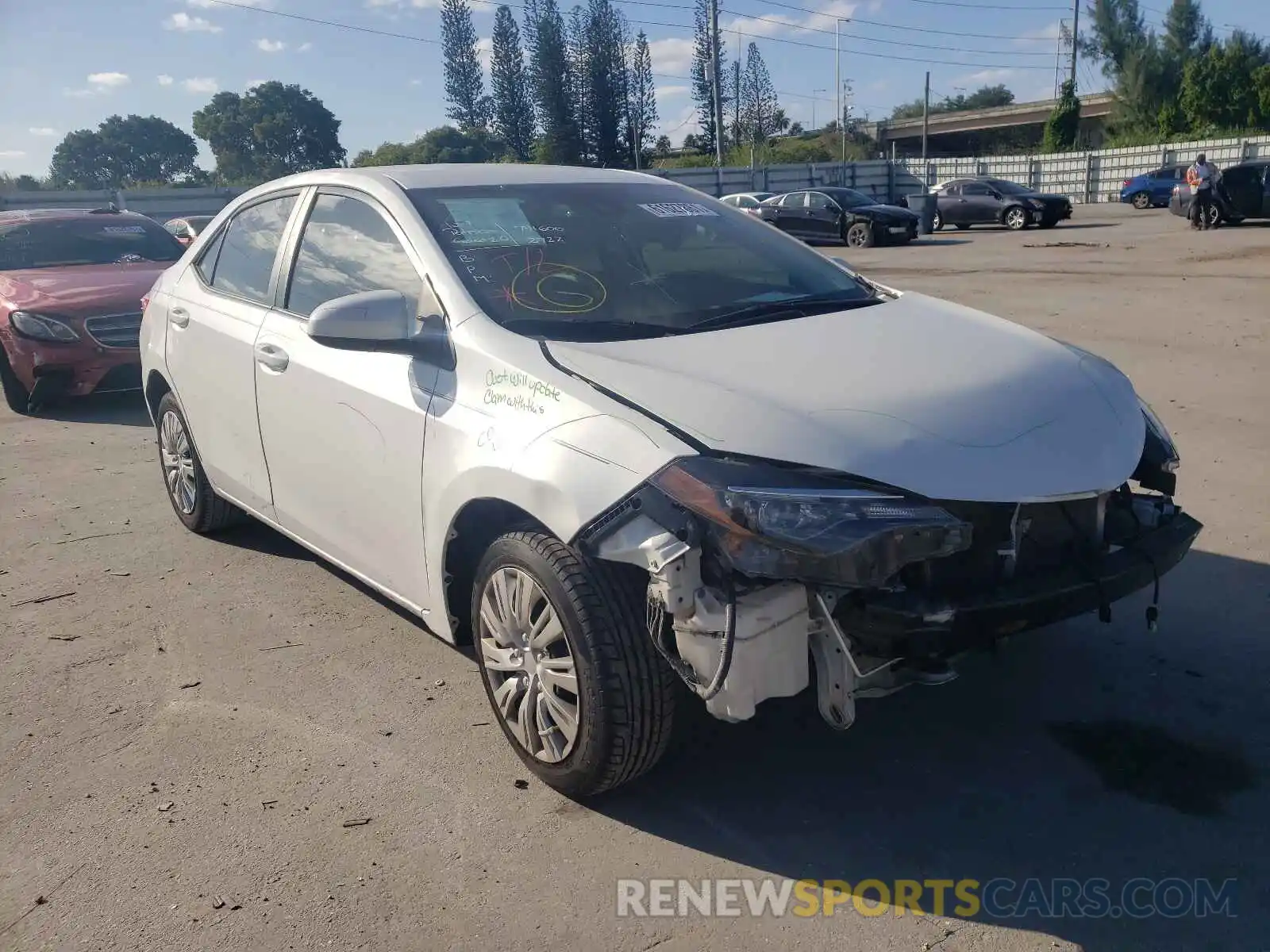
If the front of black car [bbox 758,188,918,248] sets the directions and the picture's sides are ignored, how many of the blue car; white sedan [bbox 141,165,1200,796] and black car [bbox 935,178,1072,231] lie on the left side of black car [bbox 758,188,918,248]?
2

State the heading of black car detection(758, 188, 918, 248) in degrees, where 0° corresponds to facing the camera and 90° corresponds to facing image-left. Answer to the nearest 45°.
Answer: approximately 315°

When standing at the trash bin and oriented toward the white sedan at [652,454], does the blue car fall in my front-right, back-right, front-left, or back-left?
back-left

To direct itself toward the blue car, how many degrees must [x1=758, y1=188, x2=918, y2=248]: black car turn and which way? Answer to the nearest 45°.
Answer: approximately 90° to its left

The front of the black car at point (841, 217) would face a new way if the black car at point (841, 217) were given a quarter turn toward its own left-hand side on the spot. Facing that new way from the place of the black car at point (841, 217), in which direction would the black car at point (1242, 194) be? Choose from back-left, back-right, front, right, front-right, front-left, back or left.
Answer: front-right

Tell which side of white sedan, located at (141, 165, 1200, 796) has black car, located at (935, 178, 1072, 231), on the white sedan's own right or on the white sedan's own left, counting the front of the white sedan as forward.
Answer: on the white sedan's own left

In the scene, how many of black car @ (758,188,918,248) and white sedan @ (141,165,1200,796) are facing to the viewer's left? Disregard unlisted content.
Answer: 0

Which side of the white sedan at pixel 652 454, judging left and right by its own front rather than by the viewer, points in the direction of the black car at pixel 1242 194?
left

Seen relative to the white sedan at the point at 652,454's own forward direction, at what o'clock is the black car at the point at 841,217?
The black car is roughly at 8 o'clock from the white sedan.

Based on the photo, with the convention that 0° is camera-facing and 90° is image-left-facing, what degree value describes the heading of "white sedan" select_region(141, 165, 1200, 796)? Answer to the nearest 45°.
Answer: approximately 315°
